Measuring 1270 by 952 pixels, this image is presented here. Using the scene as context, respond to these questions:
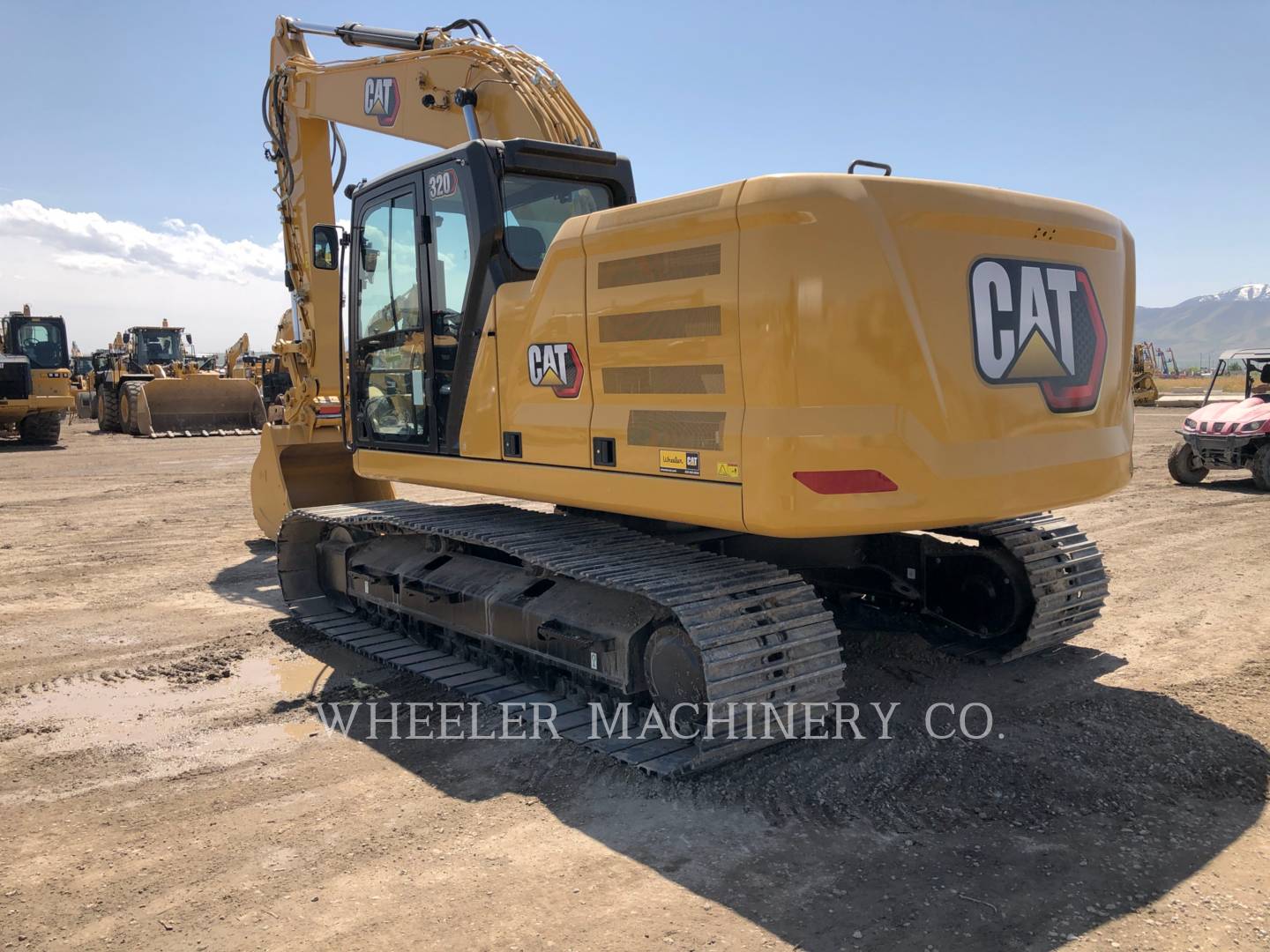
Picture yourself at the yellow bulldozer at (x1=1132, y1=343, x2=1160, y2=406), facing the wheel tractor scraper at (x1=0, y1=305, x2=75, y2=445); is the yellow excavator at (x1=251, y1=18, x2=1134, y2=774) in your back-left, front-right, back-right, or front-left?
front-left

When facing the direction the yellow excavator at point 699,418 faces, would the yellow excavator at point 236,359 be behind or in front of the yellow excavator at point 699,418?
in front

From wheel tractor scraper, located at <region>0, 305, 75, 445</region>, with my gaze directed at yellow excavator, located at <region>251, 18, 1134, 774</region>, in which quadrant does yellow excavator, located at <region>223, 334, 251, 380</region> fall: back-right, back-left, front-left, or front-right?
back-left

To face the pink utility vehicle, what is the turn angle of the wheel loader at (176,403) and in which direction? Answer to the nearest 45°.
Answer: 0° — it already faces it

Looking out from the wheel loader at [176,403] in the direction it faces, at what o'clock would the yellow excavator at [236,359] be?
The yellow excavator is roughly at 8 o'clock from the wheel loader.

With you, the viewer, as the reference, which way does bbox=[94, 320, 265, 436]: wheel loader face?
facing the viewer and to the right of the viewer

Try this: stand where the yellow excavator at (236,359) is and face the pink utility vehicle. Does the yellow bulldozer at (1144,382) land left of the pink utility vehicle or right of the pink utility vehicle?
left

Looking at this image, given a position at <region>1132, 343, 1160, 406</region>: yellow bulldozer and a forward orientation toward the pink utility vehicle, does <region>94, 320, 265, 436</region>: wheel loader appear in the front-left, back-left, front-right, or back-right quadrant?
front-right

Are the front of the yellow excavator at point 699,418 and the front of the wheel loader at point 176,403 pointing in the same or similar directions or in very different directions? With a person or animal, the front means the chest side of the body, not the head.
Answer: very different directions

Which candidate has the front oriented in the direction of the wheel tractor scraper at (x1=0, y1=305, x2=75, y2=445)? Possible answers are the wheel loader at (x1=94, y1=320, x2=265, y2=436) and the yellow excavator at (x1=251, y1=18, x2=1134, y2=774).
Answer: the yellow excavator

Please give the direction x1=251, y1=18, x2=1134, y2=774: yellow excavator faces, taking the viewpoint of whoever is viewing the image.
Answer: facing away from the viewer and to the left of the viewer

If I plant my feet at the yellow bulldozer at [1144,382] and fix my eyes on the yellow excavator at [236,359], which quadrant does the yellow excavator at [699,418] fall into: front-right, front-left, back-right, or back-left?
front-left

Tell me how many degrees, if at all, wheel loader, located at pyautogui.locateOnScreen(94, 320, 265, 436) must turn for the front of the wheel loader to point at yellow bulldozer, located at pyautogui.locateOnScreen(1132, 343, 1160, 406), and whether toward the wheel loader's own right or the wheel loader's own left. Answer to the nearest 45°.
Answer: approximately 45° to the wheel loader's own left

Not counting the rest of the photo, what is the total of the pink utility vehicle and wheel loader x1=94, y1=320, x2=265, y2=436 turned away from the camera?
0
